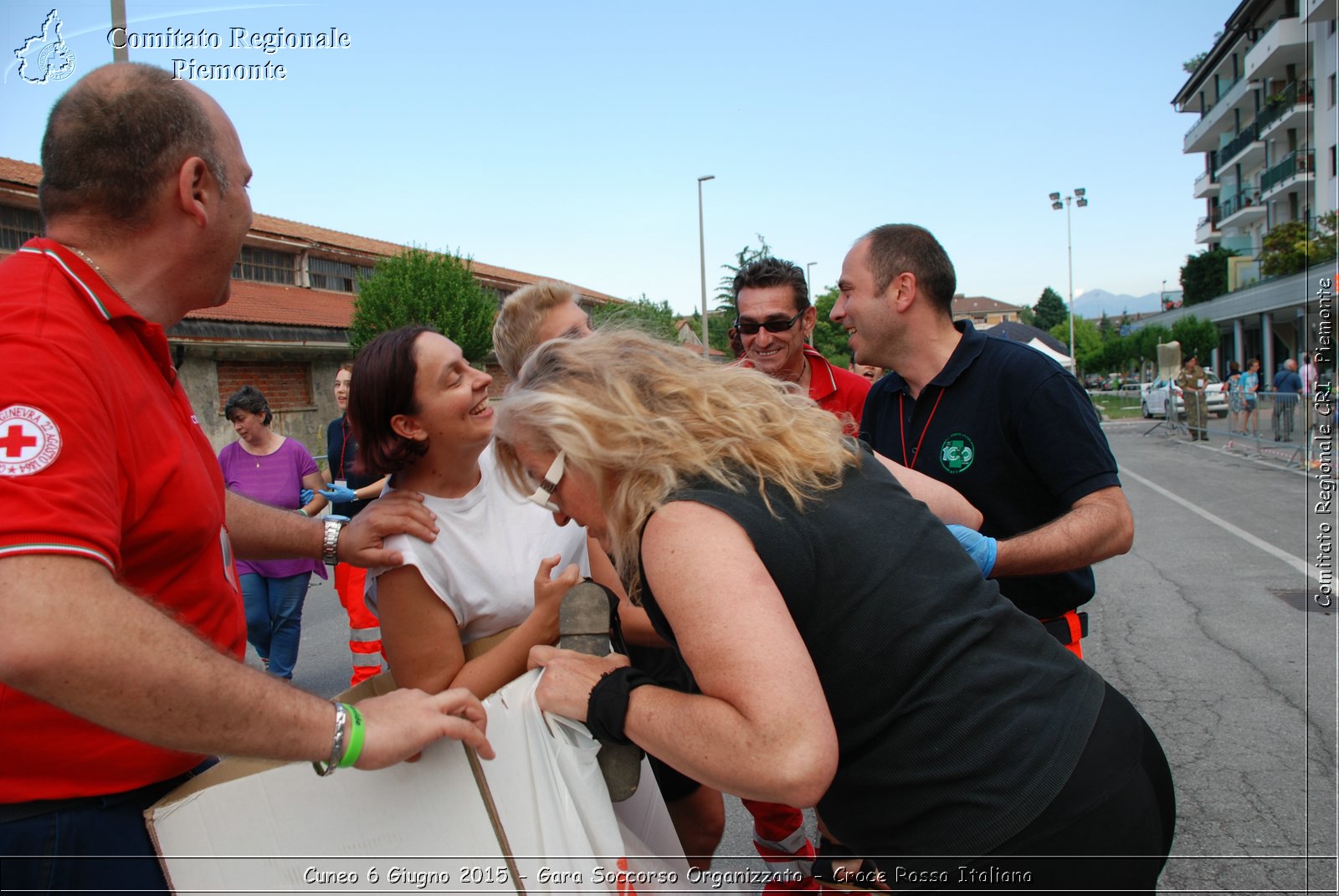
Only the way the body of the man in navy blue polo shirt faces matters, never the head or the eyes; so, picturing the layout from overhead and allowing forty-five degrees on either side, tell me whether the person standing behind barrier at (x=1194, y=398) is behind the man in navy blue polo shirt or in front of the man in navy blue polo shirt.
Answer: behind

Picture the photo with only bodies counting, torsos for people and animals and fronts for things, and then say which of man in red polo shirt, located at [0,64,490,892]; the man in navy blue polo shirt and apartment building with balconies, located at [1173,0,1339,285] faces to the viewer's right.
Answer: the man in red polo shirt

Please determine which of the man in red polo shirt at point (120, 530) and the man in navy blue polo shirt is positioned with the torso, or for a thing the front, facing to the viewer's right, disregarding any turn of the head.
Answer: the man in red polo shirt

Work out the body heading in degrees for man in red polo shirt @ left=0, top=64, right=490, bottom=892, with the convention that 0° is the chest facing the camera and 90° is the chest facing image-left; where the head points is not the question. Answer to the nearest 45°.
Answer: approximately 270°

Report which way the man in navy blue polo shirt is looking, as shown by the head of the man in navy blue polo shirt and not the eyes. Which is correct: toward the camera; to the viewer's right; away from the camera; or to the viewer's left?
to the viewer's left

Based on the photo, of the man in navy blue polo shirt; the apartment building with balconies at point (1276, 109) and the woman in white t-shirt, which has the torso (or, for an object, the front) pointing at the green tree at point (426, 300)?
the apartment building with balconies

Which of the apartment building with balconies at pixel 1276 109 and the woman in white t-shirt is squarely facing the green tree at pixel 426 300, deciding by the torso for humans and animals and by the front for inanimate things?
the apartment building with balconies

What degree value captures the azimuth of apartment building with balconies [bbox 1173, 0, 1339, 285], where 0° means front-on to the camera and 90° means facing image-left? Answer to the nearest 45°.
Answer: approximately 45°

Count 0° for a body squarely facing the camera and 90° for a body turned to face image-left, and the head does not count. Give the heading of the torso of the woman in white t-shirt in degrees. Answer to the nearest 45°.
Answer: approximately 315°

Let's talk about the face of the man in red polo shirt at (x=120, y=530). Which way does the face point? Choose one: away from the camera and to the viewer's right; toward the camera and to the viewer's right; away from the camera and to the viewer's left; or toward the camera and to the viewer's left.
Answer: away from the camera and to the viewer's right
